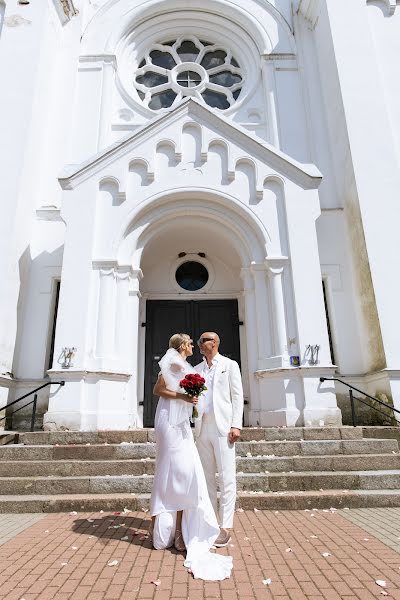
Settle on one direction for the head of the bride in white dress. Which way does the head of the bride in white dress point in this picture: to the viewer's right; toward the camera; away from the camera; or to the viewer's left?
to the viewer's right

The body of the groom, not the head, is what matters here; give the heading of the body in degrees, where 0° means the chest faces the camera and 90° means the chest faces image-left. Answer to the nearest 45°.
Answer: approximately 45°

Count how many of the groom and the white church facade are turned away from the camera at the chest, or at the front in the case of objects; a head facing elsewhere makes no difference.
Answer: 0

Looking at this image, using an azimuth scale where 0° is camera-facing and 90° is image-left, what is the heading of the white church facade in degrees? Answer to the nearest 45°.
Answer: approximately 0°
